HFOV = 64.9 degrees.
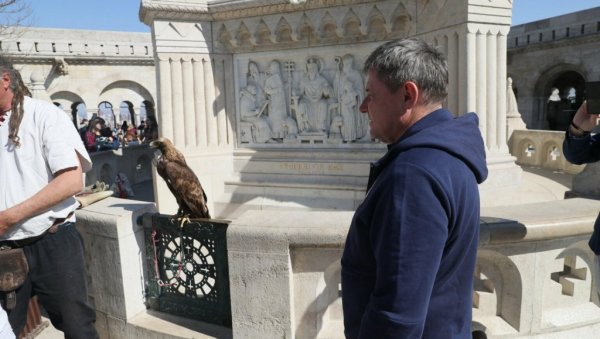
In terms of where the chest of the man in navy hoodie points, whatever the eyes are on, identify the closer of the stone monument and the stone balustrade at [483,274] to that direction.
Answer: the stone monument

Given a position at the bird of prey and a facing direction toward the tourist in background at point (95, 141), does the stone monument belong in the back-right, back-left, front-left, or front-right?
front-right

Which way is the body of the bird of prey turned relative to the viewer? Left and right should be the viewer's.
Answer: facing to the left of the viewer

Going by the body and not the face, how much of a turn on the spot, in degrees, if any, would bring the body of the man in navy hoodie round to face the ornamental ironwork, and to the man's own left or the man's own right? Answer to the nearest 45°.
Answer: approximately 45° to the man's own right

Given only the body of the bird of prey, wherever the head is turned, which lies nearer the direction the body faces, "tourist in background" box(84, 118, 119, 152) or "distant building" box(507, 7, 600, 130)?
the tourist in background

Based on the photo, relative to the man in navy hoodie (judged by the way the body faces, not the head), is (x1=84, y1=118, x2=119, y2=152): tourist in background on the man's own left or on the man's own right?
on the man's own right

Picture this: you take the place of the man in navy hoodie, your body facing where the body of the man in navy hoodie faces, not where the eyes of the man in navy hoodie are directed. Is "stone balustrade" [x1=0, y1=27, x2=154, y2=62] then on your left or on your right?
on your right

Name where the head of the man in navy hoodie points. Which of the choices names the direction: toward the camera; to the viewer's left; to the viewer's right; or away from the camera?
to the viewer's left

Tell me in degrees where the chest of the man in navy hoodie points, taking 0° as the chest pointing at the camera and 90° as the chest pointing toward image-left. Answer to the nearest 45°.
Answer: approximately 90°

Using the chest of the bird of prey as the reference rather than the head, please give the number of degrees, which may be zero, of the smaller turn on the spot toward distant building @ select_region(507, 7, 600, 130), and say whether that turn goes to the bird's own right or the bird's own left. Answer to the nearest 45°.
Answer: approximately 135° to the bird's own right
